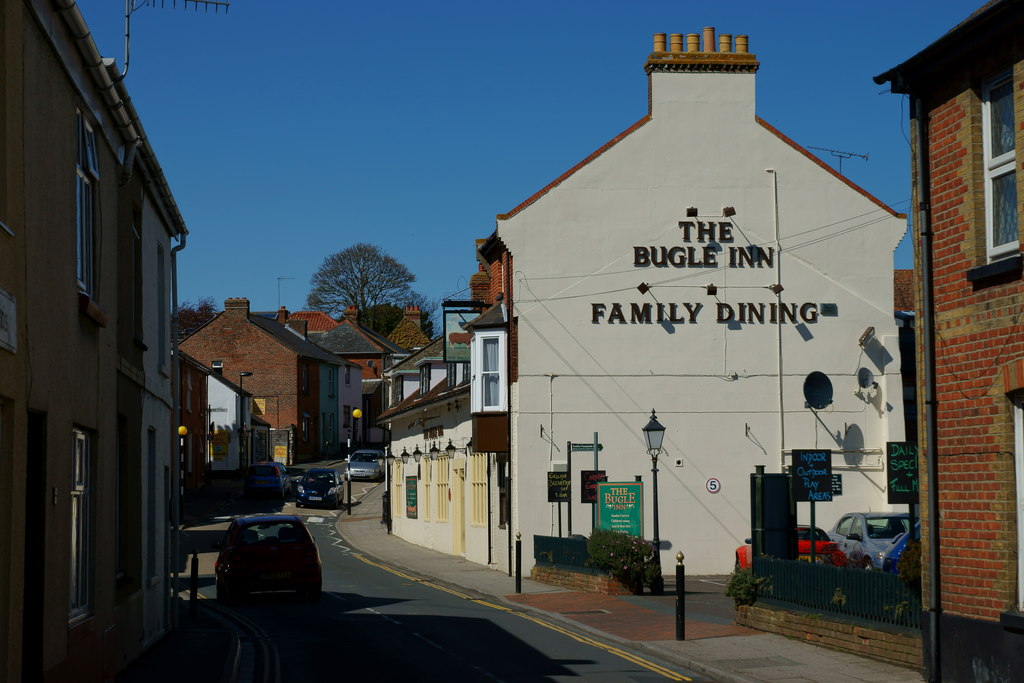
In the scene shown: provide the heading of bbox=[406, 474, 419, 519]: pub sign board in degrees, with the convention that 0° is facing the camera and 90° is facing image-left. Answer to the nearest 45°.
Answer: approximately 45°

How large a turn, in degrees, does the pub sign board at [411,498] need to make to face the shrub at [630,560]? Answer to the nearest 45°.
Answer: approximately 45° to its left

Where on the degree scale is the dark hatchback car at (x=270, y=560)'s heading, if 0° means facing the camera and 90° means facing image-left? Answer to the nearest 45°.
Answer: approximately 180°

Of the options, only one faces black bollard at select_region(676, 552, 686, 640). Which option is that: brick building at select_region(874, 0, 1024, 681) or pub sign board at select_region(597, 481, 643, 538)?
the pub sign board

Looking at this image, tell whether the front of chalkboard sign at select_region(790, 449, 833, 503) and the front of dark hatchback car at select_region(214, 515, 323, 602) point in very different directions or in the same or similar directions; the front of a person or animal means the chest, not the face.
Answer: very different directions
